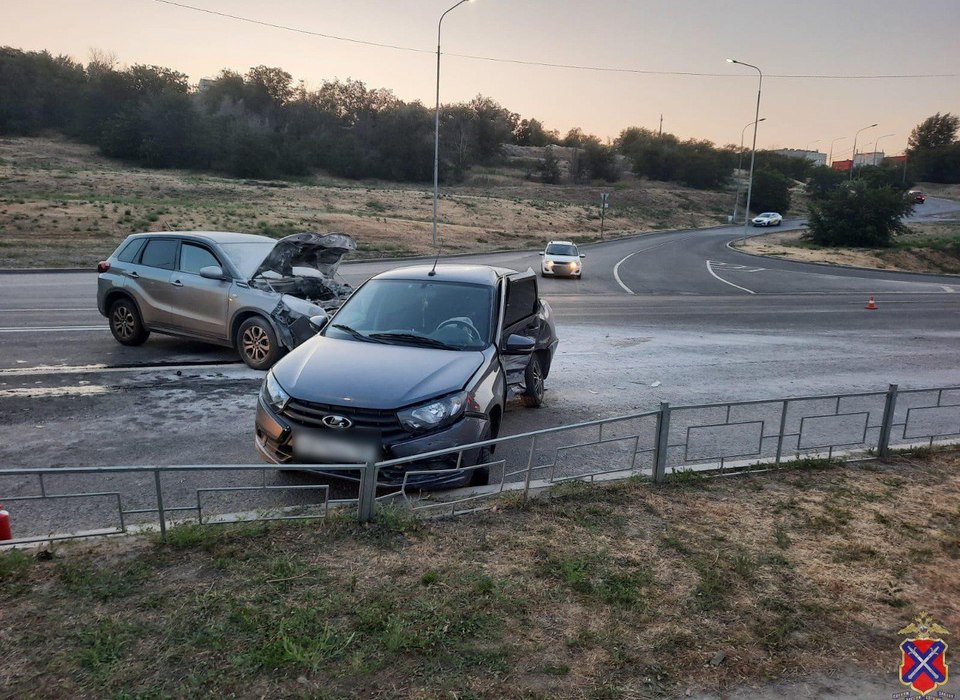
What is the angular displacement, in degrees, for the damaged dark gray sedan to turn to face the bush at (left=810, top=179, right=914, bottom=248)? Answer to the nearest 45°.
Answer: approximately 180°

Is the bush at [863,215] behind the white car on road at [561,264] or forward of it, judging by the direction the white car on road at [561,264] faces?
behind

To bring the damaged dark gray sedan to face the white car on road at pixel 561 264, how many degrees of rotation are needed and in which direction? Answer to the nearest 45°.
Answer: approximately 135° to its right

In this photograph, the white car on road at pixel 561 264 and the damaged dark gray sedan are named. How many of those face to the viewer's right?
0

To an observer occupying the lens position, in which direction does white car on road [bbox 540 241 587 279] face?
facing the viewer

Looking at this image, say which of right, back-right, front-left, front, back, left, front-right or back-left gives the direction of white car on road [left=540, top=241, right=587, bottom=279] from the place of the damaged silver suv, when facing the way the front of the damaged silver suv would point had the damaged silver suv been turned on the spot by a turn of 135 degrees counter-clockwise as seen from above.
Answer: front-right

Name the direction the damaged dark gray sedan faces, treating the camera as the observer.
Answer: facing the viewer and to the left of the viewer

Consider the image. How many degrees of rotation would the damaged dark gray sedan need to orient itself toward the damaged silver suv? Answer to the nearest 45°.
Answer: approximately 90° to its right

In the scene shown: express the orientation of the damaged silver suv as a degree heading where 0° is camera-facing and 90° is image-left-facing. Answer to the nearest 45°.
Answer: approximately 315°
